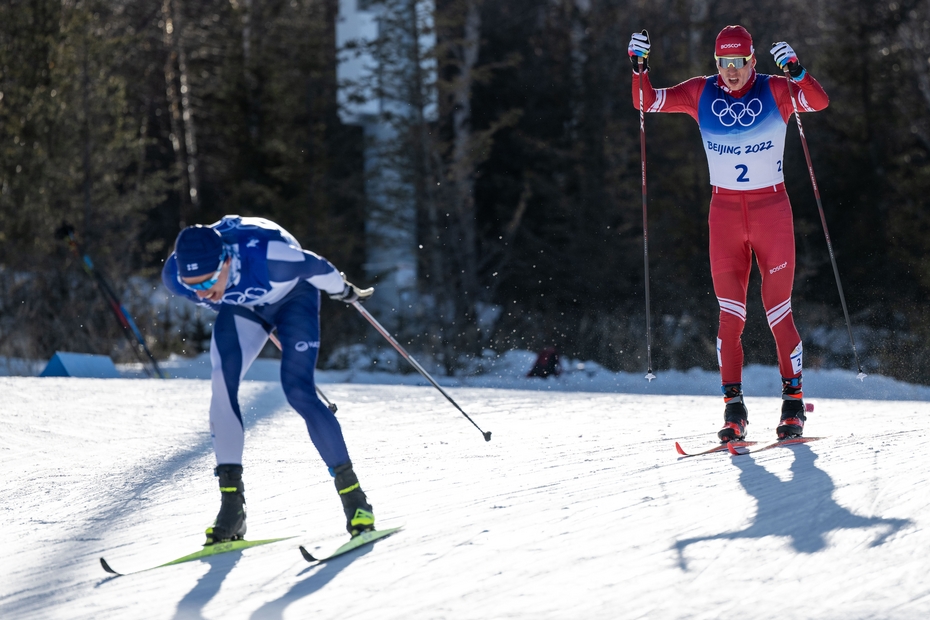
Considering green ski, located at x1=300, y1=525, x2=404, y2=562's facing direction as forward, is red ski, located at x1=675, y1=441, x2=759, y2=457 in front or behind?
behind

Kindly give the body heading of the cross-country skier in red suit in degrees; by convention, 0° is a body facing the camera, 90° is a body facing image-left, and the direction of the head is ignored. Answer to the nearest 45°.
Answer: approximately 0°

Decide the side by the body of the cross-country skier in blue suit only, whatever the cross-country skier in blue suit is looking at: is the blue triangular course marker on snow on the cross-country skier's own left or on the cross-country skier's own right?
on the cross-country skier's own right

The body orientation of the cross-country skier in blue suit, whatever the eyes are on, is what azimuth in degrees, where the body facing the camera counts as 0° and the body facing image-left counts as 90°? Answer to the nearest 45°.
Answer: approximately 45°

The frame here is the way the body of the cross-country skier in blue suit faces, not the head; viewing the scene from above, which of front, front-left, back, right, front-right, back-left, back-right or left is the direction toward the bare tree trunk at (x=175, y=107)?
back-right

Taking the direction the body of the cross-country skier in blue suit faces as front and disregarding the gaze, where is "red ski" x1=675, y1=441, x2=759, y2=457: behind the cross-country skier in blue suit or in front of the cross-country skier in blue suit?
behind

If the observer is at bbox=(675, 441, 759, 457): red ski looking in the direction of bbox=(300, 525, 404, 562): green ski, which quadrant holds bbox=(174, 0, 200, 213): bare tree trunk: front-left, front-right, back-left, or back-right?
back-right

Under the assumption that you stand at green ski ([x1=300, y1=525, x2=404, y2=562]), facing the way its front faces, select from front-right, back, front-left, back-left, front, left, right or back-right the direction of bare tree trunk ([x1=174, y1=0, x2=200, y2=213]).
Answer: back-right

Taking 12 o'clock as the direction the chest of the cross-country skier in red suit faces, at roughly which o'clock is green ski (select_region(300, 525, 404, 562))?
The green ski is roughly at 1 o'clock from the cross-country skier in red suit.
